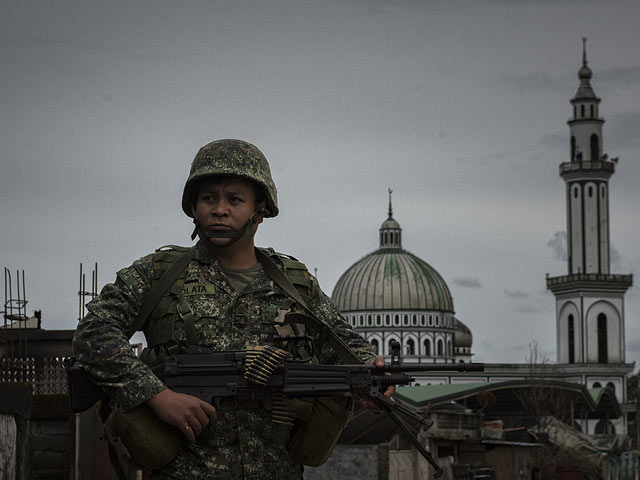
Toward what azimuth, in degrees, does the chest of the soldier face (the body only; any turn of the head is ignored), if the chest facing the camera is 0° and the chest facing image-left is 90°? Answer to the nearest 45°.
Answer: approximately 0°
